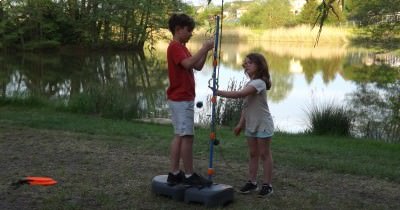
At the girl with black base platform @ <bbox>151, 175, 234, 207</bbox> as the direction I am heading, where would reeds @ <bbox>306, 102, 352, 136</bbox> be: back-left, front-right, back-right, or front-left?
back-right

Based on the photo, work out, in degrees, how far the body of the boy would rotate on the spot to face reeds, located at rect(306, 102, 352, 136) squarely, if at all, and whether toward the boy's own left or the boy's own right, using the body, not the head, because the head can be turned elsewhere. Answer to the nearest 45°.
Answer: approximately 45° to the boy's own left

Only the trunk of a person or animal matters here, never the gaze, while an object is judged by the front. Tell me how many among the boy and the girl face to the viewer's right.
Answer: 1

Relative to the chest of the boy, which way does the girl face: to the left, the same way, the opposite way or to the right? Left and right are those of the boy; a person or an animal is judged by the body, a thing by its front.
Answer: the opposite way

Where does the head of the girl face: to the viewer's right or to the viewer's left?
to the viewer's left

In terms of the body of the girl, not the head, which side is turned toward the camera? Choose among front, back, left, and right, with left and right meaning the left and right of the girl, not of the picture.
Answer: left

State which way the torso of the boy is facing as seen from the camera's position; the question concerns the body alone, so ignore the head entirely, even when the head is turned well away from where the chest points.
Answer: to the viewer's right
